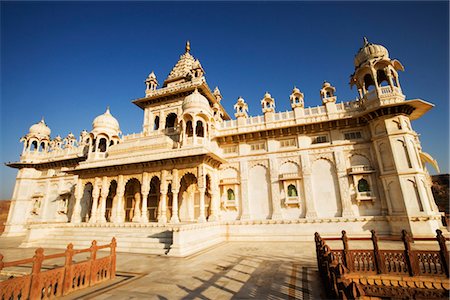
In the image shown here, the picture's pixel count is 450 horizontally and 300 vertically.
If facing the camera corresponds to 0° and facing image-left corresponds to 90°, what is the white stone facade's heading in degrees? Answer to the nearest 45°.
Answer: approximately 45°

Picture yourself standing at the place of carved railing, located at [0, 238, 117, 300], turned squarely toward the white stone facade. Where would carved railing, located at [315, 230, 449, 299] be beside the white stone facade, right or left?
right

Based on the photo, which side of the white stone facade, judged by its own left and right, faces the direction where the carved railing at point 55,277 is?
front

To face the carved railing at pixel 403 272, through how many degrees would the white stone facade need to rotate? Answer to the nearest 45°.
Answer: approximately 45° to its left

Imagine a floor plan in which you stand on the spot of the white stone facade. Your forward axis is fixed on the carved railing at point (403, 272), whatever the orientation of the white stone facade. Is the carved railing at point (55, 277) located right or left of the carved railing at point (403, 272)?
right
